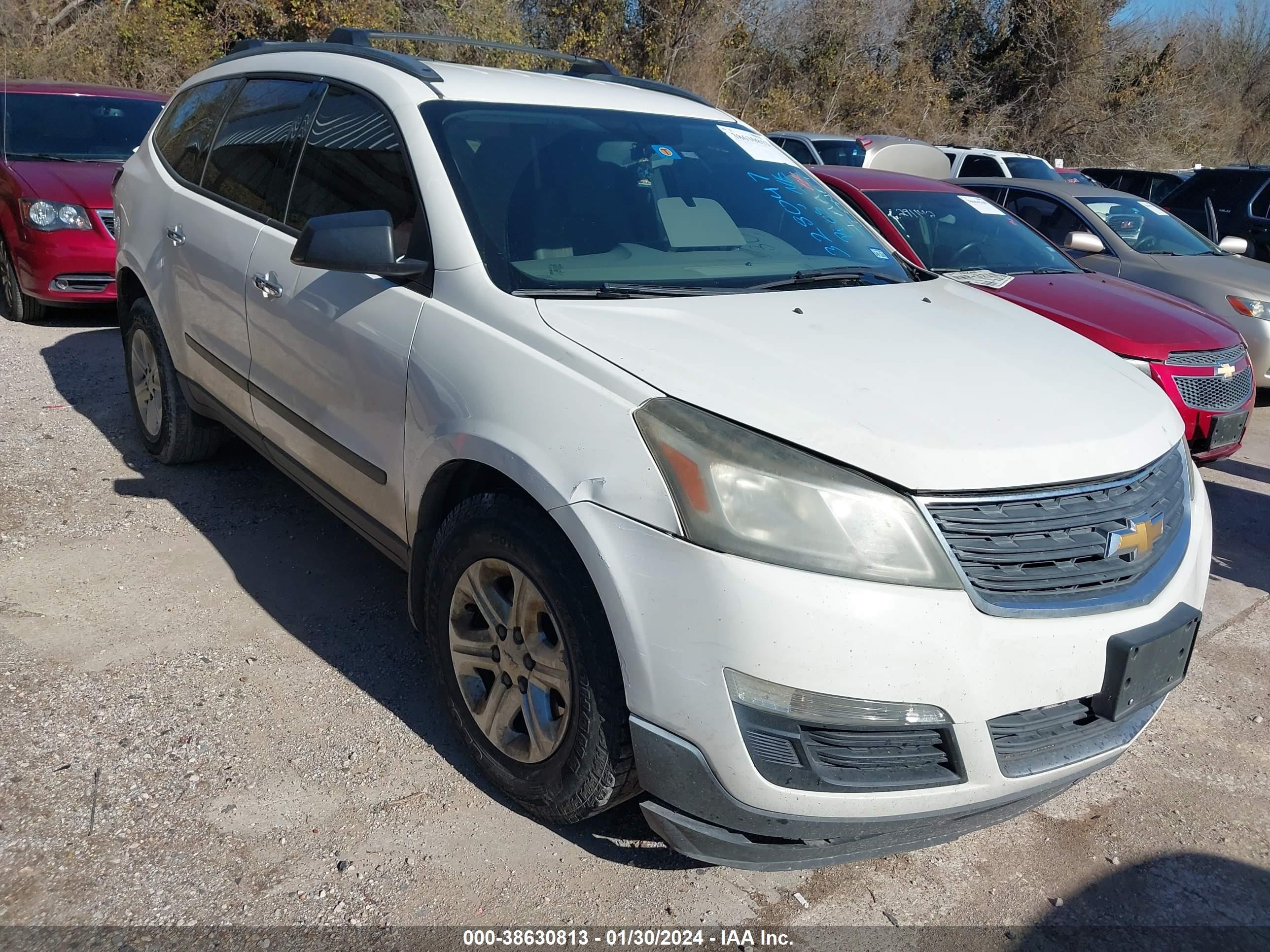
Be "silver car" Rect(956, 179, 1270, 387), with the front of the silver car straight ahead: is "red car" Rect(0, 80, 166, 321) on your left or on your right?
on your right

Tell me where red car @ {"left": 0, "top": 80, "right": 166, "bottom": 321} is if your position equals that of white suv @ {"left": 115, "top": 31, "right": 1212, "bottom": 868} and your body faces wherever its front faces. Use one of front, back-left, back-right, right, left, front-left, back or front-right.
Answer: back

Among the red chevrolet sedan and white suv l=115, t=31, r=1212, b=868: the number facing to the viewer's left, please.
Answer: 0

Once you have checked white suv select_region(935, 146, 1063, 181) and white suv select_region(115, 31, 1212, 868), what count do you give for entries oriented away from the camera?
0

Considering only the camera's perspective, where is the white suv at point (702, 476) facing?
facing the viewer and to the right of the viewer

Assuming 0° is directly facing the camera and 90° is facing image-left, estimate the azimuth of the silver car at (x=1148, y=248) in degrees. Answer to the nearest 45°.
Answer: approximately 315°

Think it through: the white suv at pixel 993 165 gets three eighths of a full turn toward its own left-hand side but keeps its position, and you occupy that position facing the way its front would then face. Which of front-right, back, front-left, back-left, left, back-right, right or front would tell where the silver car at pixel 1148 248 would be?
back

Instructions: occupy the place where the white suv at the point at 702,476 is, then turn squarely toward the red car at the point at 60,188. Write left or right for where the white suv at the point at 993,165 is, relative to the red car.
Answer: right

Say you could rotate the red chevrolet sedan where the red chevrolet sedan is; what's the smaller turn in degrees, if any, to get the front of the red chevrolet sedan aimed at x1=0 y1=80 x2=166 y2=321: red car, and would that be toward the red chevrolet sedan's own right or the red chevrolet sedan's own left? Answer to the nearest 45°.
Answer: approximately 135° to the red chevrolet sedan's own right

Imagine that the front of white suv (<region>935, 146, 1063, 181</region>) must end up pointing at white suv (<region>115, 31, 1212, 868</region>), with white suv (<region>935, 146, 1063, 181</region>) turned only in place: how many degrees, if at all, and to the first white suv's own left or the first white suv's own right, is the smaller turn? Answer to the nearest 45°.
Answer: approximately 45° to the first white suv's own right

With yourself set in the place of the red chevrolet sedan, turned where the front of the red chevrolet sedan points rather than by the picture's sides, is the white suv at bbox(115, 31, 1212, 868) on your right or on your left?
on your right

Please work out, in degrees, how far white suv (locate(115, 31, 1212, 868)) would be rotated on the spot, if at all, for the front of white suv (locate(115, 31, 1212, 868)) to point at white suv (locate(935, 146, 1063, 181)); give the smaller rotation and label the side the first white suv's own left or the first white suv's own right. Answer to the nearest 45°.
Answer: approximately 135° to the first white suv's own left

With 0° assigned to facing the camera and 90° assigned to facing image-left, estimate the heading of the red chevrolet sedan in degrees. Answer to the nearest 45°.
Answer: approximately 315°

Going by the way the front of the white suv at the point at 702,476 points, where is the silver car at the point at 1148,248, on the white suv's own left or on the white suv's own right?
on the white suv's own left
